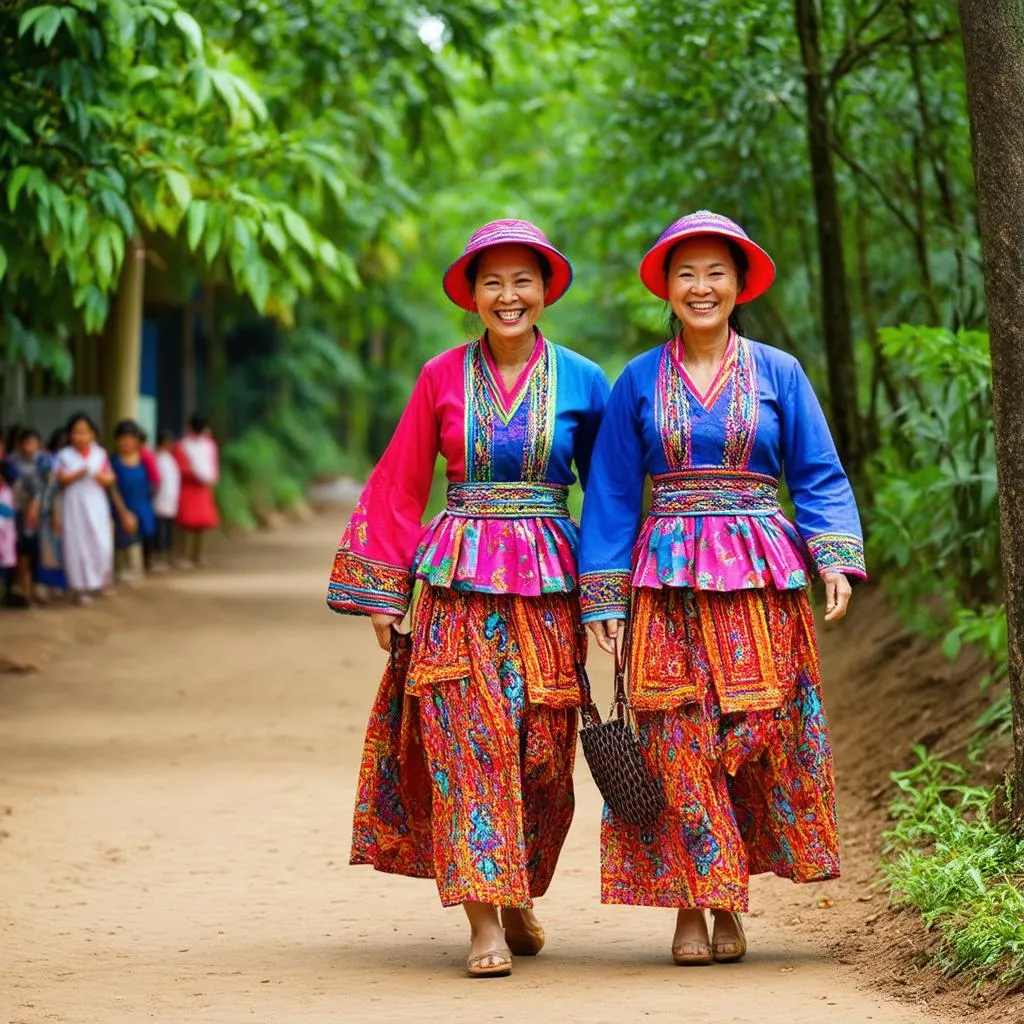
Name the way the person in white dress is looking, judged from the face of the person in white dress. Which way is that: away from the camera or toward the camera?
toward the camera

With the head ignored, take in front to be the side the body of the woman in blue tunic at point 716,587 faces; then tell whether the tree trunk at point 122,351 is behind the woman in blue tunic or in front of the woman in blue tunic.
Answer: behind

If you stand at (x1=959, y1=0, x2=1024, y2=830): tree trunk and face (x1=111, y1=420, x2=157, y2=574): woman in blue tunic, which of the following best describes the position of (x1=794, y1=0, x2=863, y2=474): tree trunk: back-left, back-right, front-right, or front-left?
front-right

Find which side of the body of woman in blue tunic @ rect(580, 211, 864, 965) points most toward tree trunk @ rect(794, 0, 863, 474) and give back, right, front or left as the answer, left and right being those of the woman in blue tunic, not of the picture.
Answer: back

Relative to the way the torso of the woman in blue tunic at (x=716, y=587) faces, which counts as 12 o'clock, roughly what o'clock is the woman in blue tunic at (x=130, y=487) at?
the woman in blue tunic at (x=130, y=487) is roughly at 5 o'clock from the woman in blue tunic at (x=716, y=587).

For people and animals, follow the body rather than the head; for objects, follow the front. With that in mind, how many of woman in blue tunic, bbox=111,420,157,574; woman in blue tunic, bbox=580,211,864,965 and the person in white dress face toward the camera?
3

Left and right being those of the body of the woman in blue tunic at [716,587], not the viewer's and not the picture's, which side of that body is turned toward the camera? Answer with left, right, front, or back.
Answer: front

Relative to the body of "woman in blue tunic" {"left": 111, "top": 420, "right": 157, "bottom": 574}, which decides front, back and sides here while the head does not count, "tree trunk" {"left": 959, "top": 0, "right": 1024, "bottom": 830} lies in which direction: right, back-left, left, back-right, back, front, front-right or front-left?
front

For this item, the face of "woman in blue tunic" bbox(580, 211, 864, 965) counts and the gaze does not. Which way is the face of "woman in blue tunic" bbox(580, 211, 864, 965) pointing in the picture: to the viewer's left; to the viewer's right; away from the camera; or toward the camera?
toward the camera

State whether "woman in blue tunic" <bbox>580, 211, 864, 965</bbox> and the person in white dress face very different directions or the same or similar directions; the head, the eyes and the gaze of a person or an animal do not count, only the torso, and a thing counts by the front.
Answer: same or similar directions

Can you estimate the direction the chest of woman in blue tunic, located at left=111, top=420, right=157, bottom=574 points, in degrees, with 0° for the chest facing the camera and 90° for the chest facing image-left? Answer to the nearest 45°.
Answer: approximately 0°

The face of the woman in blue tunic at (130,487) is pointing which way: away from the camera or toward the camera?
toward the camera
